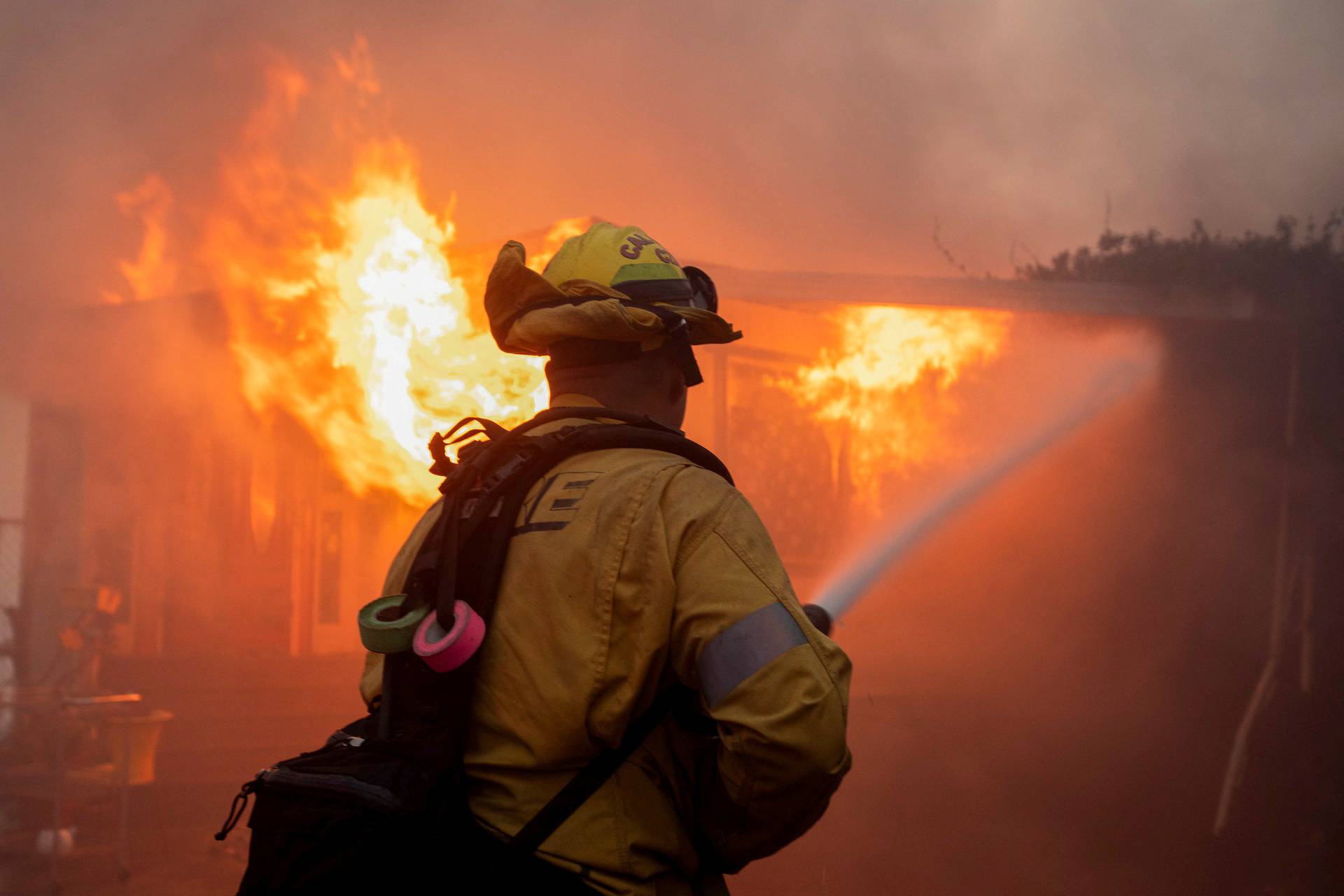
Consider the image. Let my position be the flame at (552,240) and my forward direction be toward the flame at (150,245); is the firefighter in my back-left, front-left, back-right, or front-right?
back-left

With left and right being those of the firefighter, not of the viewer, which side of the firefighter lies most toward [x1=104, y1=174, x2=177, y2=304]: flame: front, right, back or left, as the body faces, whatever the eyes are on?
left

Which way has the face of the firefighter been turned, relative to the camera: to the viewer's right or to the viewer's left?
to the viewer's right

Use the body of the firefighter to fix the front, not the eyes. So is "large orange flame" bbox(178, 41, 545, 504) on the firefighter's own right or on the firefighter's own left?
on the firefighter's own left

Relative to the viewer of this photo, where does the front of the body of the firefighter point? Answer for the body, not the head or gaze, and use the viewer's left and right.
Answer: facing away from the viewer and to the right of the viewer

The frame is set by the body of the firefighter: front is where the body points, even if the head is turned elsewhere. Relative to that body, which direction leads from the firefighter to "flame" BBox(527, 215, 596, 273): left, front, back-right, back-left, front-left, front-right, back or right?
front-left
